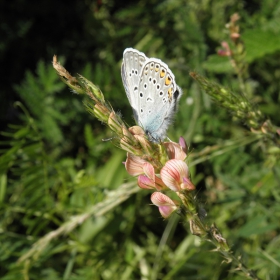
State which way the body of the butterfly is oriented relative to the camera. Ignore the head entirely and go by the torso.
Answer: to the viewer's left
